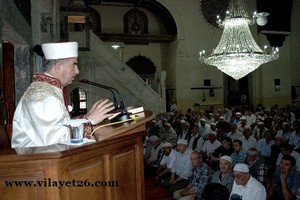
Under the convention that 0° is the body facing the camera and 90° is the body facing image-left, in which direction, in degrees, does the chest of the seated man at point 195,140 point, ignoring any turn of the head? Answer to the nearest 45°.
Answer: approximately 45°

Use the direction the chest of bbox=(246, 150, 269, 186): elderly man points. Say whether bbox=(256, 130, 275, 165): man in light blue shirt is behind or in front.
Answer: behind

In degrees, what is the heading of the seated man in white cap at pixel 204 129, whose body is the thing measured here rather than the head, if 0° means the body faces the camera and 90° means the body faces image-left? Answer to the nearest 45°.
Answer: approximately 45°

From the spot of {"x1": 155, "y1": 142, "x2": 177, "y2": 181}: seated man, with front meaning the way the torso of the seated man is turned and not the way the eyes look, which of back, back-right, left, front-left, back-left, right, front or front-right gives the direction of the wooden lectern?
front-left

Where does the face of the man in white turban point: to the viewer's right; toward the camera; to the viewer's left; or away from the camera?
to the viewer's right

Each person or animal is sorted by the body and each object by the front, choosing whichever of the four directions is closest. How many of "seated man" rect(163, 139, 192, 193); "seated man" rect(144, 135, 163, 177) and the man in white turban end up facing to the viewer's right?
1

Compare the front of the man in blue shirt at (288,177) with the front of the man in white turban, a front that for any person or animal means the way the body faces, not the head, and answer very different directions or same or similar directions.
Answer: very different directions

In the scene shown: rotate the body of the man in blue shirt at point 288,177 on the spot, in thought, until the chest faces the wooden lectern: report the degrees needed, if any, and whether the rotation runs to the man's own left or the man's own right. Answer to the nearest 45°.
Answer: approximately 45° to the man's own left

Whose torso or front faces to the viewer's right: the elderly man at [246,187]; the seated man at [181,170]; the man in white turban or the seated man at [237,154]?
the man in white turban

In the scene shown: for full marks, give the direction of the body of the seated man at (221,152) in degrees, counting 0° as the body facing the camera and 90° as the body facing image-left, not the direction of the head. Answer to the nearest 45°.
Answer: approximately 45°

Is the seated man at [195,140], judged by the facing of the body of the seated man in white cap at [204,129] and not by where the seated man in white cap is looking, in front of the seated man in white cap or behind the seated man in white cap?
in front
